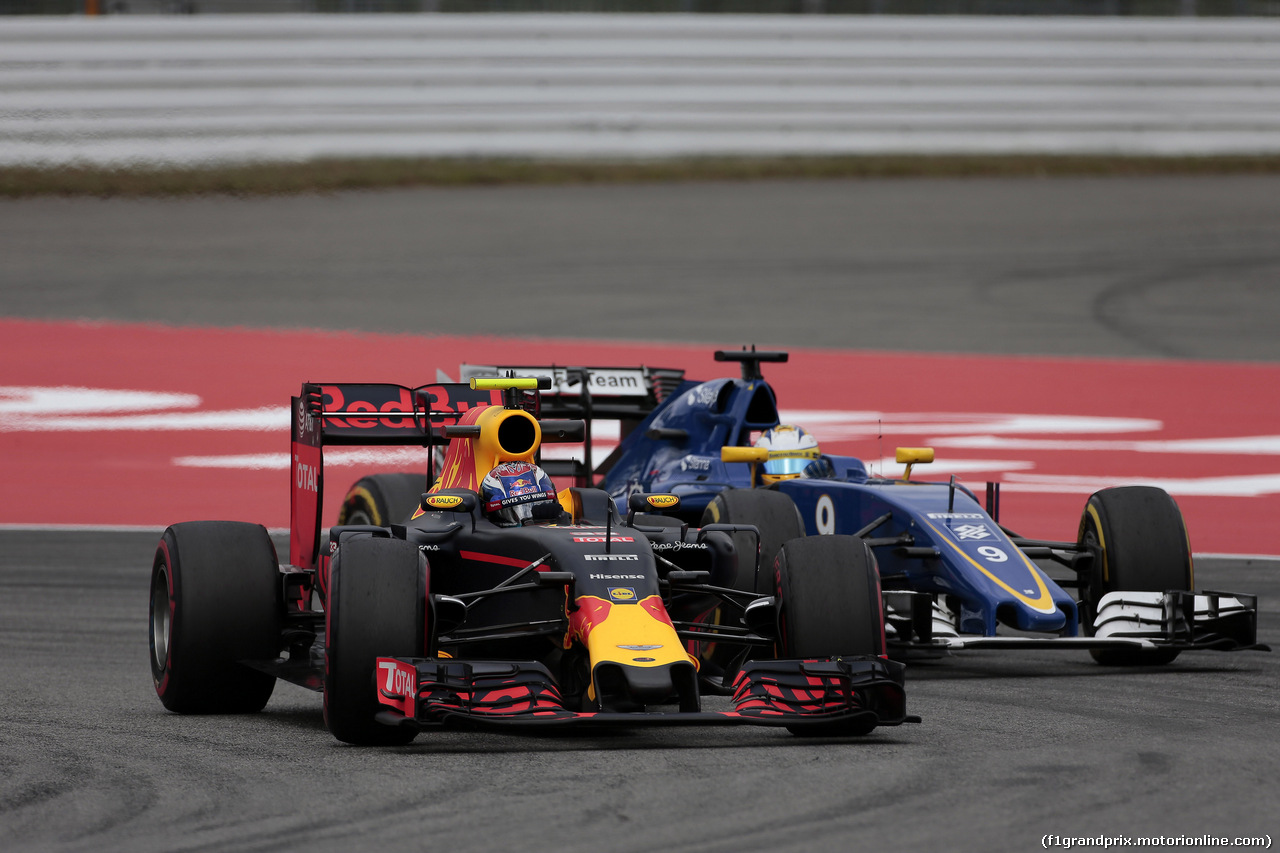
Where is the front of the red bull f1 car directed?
toward the camera

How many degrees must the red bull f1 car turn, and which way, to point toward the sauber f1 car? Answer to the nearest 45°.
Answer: approximately 135° to its left

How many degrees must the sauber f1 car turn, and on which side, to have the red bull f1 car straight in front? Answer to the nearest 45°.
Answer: approximately 90° to its right

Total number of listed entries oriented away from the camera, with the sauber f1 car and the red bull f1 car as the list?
0

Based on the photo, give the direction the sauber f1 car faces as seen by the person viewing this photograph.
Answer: facing the viewer and to the right of the viewer
